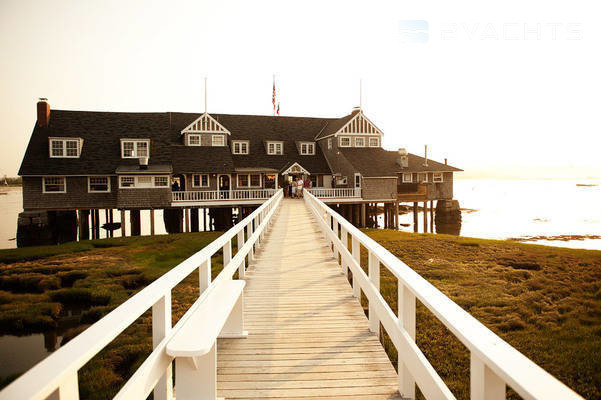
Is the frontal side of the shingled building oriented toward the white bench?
yes

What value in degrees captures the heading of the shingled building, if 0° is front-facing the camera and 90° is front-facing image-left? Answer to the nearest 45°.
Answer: approximately 0°
